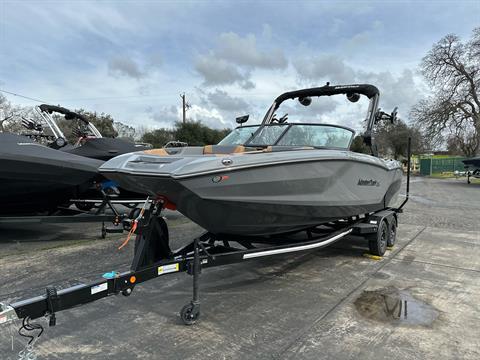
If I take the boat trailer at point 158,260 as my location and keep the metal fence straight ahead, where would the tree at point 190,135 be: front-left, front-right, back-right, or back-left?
front-left

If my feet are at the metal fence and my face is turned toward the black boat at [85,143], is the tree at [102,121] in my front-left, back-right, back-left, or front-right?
front-right

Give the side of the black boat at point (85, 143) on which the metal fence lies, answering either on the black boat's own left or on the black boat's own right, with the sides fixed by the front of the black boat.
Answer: on the black boat's own left

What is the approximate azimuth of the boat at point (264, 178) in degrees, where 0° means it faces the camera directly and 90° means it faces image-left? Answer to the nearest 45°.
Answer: approximately 45°

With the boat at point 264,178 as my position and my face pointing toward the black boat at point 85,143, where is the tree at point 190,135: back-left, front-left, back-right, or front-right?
front-right

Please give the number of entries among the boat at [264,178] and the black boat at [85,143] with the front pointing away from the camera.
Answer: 0

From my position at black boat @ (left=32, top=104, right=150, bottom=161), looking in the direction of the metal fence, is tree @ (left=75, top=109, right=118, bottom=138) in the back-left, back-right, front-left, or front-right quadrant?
front-left

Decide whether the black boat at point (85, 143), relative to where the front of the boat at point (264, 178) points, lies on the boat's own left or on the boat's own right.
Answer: on the boat's own right
